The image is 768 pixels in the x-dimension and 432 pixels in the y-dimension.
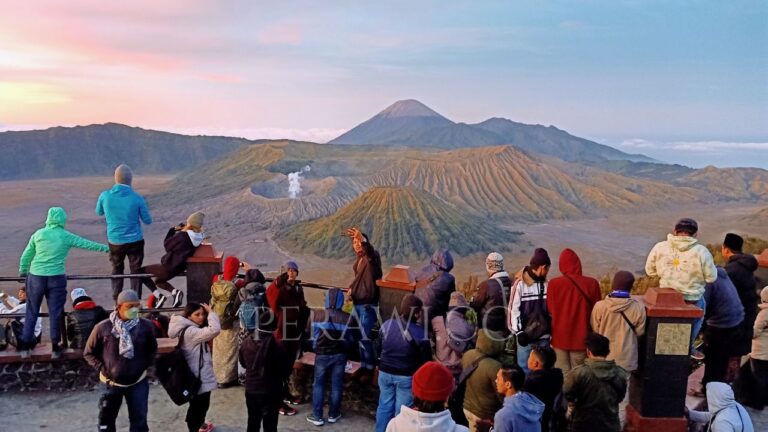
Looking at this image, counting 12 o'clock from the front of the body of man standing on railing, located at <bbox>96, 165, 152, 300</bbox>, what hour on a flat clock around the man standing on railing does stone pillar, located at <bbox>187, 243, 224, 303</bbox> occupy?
The stone pillar is roughly at 4 o'clock from the man standing on railing.

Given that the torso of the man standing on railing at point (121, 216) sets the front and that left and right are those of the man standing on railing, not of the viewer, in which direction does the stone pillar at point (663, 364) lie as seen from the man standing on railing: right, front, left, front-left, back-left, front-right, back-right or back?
back-right

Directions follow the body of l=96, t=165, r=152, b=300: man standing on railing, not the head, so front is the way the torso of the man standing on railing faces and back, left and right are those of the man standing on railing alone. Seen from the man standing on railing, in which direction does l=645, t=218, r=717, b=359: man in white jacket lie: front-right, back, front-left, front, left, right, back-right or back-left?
back-right

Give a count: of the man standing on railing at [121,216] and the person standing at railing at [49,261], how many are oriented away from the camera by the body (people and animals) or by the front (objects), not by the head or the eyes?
2

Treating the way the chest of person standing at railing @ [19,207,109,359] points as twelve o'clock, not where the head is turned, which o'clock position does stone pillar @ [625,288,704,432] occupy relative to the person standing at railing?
The stone pillar is roughly at 4 o'clock from the person standing at railing.

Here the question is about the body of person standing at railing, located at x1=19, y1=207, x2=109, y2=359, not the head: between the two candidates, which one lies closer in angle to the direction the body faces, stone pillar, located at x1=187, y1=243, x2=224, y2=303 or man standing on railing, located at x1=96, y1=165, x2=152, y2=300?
the man standing on railing

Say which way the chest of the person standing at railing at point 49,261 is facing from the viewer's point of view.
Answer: away from the camera

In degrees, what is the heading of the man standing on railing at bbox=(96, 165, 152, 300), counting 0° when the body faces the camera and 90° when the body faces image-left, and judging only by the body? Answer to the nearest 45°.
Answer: approximately 180°

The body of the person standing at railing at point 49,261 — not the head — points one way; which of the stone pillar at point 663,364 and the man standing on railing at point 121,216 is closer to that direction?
the man standing on railing

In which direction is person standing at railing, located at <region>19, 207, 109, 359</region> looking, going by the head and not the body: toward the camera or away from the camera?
away from the camera

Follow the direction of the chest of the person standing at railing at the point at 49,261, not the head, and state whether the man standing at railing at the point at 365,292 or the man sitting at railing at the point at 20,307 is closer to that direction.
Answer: the man sitting at railing

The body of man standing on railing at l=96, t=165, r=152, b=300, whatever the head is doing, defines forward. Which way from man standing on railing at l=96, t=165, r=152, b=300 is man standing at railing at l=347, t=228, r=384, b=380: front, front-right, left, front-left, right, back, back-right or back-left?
back-right
